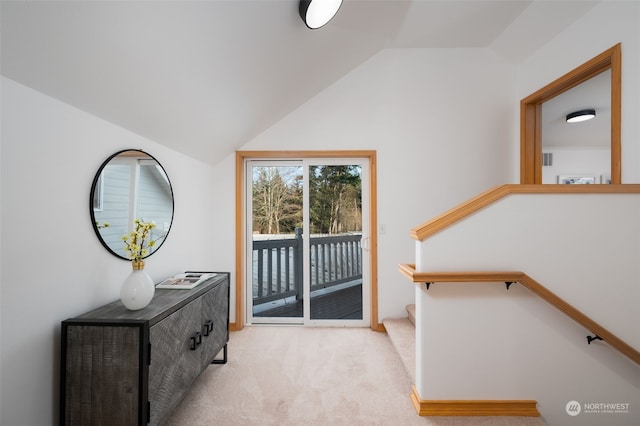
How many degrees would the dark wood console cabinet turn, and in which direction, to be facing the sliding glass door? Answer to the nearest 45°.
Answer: approximately 90° to its left

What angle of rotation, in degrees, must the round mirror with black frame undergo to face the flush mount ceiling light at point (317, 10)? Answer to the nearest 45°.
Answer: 0° — it already faces it

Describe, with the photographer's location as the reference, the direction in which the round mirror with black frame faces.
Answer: facing the viewer and to the right of the viewer

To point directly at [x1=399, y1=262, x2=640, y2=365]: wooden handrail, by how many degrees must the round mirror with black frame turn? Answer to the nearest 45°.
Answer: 0° — it already faces it

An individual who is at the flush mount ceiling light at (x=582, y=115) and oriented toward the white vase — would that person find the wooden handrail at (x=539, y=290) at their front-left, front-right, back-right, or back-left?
front-left

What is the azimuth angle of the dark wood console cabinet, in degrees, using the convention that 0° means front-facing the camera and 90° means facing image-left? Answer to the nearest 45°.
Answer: approximately 315°

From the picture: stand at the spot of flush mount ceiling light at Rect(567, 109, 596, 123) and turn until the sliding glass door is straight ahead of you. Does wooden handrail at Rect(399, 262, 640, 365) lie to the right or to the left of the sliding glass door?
left

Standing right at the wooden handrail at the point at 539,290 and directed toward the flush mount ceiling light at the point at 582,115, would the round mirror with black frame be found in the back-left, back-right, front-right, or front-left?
back-left

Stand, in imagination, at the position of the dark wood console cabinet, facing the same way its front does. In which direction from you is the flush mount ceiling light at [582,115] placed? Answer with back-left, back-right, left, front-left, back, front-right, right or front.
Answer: front-left

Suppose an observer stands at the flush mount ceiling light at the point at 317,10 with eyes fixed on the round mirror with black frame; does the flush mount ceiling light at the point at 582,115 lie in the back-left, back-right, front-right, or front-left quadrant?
back-right

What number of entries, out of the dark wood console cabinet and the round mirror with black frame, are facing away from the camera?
0
